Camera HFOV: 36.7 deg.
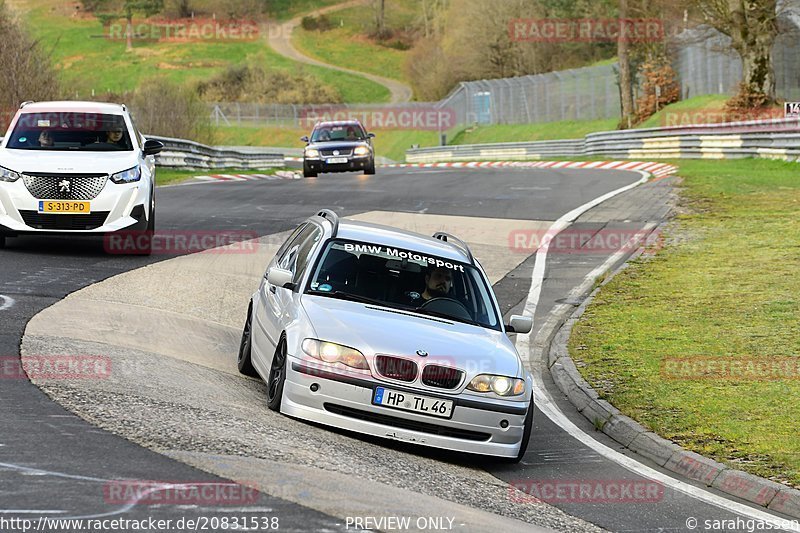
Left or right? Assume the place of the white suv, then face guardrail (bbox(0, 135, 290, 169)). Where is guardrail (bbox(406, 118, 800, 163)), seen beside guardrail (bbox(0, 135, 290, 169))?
right

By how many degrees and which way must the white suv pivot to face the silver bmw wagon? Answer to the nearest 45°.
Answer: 0° — it already faces it

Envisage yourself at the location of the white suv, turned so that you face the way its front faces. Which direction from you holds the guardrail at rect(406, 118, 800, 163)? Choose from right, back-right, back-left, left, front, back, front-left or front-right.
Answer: back-left

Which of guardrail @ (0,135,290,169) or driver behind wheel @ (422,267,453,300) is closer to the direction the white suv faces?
the driver behind wheel

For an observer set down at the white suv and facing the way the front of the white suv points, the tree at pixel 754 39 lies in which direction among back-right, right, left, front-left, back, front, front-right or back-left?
back-left

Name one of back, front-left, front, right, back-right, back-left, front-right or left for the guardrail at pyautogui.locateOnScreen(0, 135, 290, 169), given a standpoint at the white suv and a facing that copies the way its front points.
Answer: back

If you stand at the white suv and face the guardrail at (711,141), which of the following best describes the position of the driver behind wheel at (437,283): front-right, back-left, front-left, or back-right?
back-right

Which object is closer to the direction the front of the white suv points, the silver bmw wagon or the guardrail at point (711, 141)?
the silver bmw wagon

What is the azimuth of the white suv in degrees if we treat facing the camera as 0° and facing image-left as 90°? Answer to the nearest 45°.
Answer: approximately 0°
